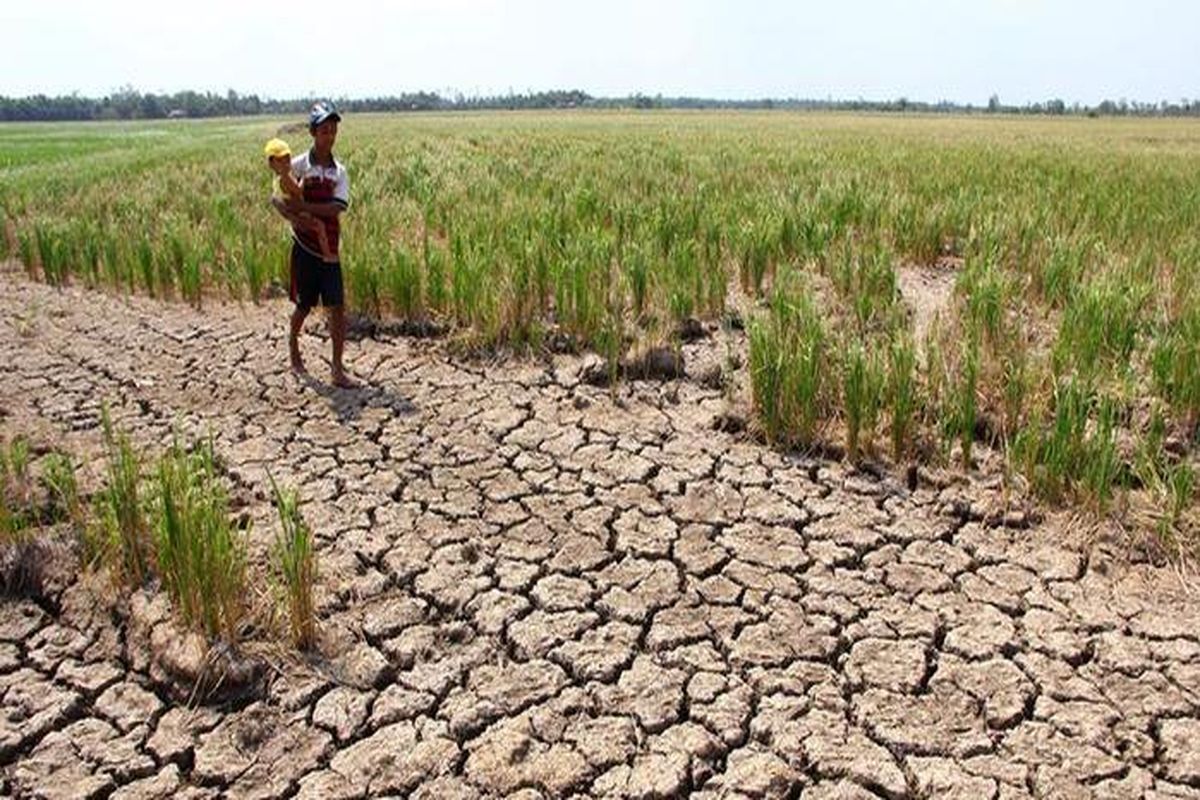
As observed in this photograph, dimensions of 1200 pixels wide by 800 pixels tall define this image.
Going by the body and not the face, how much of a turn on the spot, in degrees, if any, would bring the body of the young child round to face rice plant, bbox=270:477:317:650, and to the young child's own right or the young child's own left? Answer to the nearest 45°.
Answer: approximately 45° to the young child's own right

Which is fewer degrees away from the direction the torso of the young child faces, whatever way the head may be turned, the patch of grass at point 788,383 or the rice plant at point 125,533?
the patch of grass

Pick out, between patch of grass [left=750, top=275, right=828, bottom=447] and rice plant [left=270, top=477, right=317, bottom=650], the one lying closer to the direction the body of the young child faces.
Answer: the patch of grass

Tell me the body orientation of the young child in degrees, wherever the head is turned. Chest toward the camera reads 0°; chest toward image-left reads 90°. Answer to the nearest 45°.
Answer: approximately 315°

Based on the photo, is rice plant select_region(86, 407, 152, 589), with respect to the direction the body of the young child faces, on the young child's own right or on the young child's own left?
on the young child's own right
